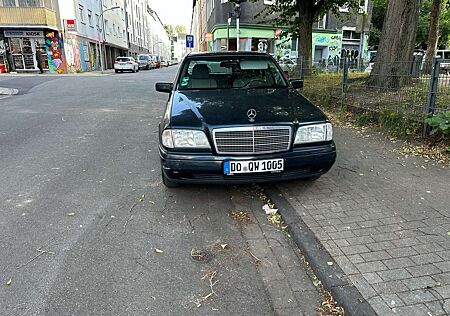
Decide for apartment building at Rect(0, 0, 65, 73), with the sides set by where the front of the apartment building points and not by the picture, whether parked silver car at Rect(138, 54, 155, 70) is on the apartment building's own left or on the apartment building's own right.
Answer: on the apartment building's own left

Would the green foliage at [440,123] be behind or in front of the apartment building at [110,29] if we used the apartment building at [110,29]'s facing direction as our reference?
in front

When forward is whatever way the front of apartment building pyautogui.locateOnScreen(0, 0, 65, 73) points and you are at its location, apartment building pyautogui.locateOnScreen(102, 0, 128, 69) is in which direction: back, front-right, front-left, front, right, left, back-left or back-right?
back-left

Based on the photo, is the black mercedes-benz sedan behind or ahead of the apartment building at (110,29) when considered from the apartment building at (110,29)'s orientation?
ahead

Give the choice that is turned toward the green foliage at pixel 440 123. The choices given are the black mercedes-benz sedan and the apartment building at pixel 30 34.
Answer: the apartment building

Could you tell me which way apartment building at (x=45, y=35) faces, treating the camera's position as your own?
facing the viewer and to the right of the viewer

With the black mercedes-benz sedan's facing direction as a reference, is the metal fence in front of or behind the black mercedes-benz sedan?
behind

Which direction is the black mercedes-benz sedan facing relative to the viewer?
toward the camera
